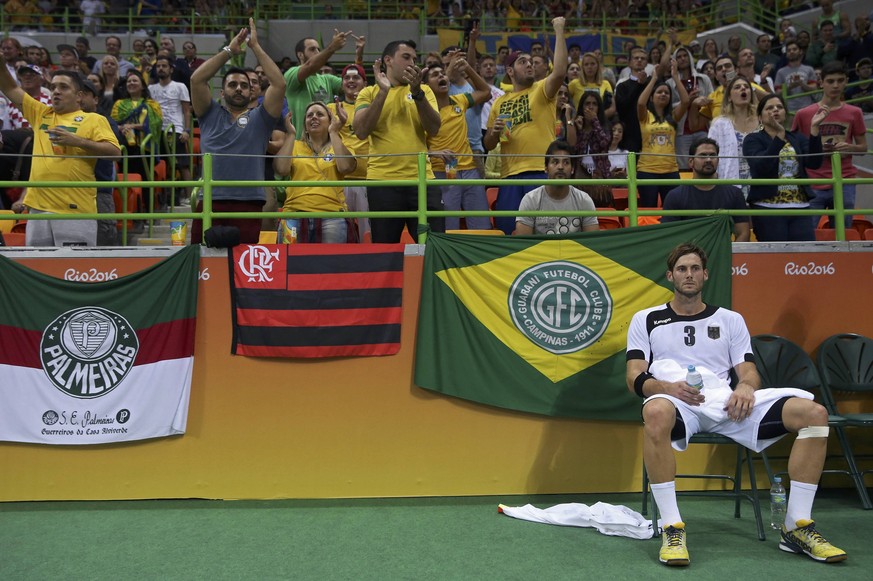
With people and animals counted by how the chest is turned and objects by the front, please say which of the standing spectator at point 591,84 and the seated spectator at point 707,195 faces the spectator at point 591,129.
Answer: the standing spectator at point 591,84

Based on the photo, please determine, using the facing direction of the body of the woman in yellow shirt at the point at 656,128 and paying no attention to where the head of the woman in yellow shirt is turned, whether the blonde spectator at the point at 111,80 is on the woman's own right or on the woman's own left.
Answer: on the woman's own right

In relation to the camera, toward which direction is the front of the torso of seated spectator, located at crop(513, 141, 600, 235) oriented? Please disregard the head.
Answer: toward the camera

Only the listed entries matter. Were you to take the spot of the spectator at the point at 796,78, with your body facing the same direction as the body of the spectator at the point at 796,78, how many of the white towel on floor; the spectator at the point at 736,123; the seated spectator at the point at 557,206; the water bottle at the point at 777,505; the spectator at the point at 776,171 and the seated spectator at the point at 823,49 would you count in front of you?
5

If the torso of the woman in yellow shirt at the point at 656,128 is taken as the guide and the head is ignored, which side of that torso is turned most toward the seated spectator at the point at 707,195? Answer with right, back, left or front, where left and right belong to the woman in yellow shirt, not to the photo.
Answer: front

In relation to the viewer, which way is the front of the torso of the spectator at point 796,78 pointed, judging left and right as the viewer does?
facing the viewer

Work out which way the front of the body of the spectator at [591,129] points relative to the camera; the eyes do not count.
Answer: toward the camera

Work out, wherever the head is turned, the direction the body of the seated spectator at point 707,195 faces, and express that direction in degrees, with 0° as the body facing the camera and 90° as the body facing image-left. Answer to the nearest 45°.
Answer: approximately 0°

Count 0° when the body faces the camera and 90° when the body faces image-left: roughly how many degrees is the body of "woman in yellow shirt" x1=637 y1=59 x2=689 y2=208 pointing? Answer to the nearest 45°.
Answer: approximately 0°

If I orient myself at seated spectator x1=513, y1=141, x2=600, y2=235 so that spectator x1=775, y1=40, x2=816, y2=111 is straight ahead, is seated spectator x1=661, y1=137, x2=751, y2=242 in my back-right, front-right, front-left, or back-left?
front-right

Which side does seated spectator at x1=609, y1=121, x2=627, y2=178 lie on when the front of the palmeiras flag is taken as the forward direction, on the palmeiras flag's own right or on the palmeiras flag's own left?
on the palmeiras flag's own left

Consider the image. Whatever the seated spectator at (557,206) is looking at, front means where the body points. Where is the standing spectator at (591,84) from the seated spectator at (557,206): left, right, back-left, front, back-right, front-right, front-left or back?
back

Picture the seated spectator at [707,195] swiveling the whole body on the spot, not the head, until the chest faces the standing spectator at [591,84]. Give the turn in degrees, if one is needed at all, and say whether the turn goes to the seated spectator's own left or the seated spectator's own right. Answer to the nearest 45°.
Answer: approximately 135° to the seated spectator's own right
